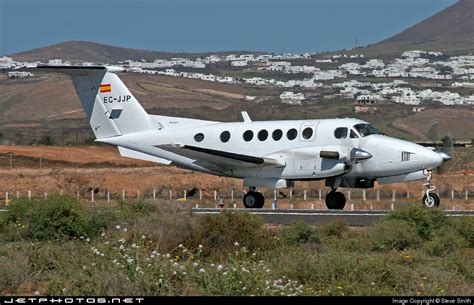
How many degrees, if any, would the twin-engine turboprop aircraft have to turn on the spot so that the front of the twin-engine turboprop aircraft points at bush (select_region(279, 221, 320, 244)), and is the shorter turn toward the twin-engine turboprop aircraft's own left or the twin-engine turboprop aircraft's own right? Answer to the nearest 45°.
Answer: approximately 45° to the twin-engine turboprop aircraft's own right

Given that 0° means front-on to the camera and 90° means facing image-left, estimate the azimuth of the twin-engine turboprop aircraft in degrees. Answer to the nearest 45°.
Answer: approximately 315°

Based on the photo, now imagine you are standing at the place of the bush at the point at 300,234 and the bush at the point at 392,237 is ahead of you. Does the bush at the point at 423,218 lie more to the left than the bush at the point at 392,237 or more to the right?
left

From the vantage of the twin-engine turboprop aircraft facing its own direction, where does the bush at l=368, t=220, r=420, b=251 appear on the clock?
The bush is roughly at 1 o'clock from the twin-engine turboprop aircraft.

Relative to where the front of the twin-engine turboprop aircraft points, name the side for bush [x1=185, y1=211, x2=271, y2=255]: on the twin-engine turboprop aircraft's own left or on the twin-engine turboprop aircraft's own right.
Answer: on the twin-engine turboprop aircraft's own right

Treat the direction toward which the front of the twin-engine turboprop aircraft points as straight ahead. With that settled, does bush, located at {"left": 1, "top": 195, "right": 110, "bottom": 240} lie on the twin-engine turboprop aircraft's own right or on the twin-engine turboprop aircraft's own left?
on the twin-engine turboprop aircraft's own right
